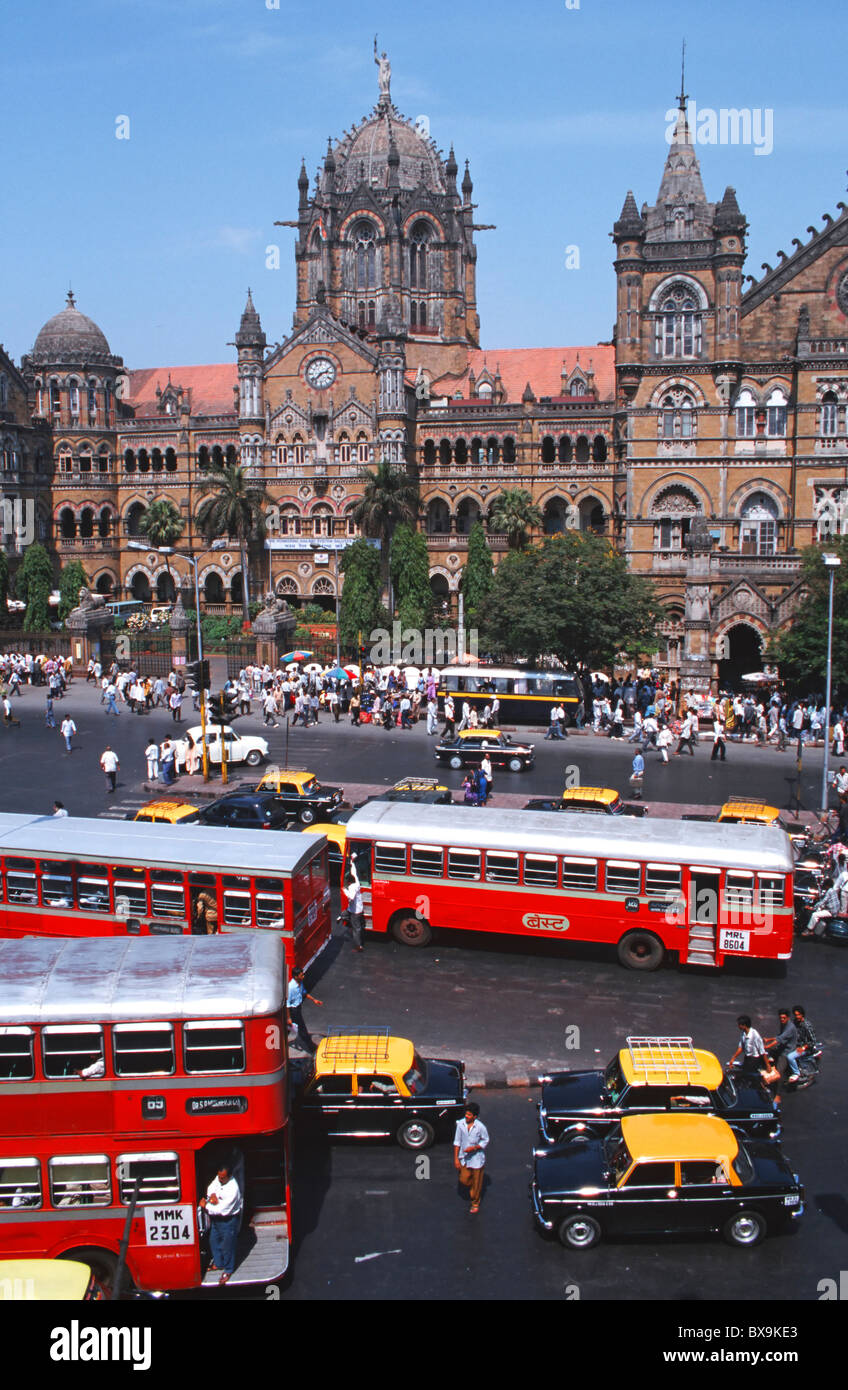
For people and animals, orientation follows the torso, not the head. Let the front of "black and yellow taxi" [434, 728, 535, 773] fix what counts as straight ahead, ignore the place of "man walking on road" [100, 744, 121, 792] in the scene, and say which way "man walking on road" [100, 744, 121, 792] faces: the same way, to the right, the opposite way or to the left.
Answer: to the left

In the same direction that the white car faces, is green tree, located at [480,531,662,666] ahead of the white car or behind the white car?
ahead

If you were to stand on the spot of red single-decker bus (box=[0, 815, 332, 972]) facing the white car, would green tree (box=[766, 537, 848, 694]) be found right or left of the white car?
right

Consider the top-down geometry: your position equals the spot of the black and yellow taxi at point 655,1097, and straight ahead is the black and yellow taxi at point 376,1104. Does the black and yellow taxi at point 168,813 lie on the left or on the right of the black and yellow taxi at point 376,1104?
right

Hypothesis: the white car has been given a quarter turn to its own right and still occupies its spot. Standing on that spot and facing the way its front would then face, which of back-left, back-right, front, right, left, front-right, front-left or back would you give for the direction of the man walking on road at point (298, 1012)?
front
